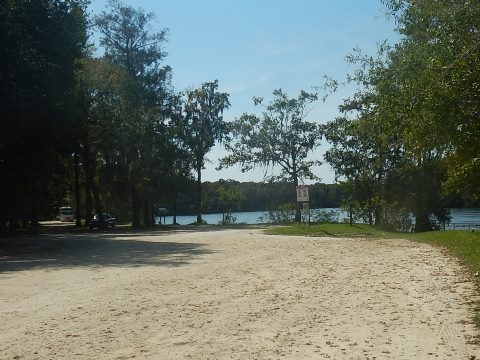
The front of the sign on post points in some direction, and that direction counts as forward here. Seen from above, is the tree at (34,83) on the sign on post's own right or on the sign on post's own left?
on the sign on post's own right

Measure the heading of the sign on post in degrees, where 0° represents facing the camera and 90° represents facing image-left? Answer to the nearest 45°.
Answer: approximately 0°

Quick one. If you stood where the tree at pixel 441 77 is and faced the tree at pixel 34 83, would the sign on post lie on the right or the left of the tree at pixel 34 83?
right
